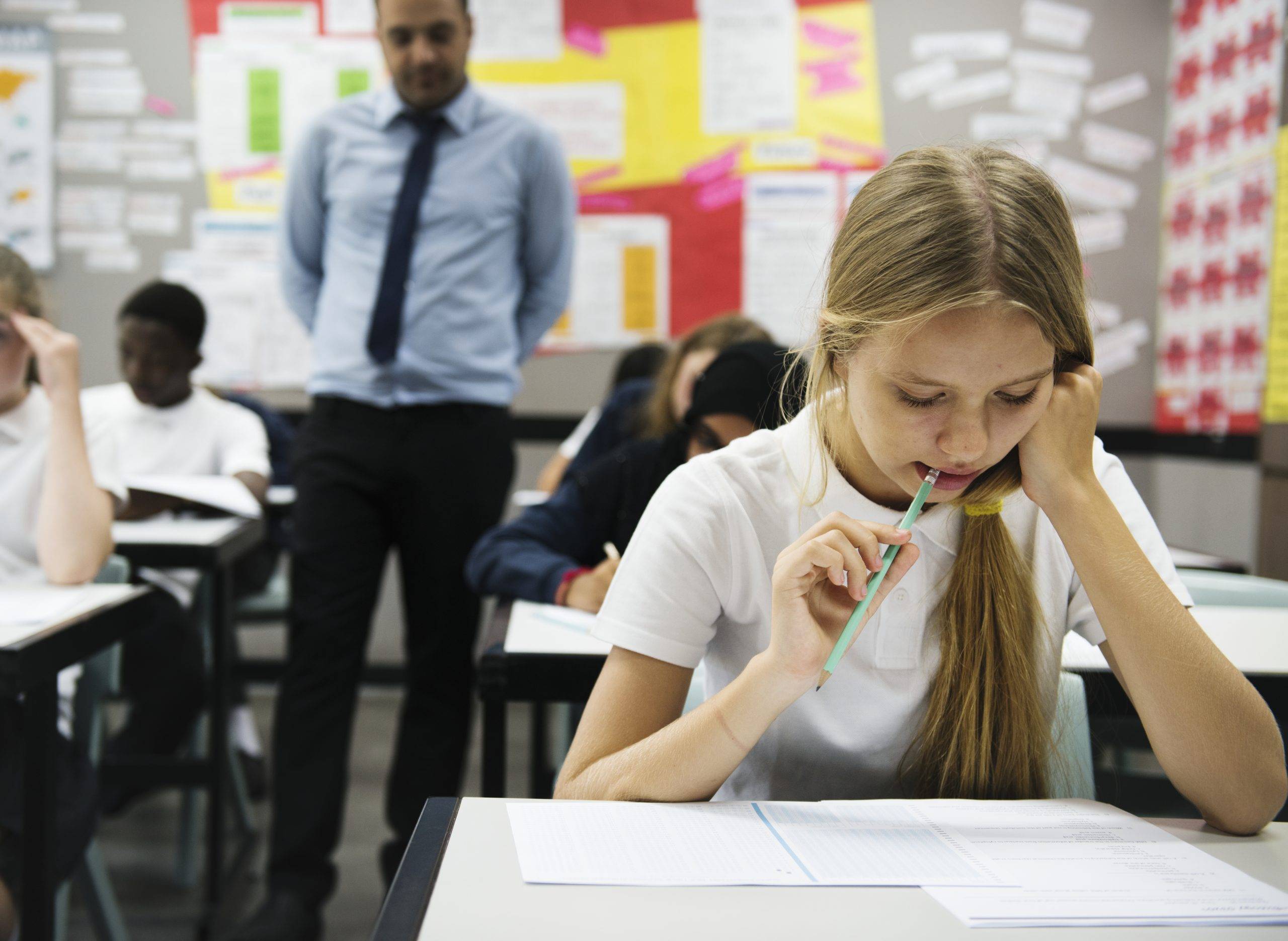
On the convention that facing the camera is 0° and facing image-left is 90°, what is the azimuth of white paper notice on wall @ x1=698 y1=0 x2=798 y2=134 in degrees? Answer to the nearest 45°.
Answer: approximately 0°

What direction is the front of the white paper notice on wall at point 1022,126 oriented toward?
toward the camera

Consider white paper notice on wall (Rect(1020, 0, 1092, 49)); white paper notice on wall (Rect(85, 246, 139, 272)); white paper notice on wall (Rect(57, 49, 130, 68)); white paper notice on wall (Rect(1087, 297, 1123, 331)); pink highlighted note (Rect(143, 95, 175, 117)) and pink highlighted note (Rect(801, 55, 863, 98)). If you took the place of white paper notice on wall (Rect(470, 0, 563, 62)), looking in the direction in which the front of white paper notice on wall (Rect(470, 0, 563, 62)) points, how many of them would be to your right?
3

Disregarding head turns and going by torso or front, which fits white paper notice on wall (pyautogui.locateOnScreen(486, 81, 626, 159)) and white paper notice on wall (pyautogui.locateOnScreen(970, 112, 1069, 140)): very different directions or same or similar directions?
same or similar directions

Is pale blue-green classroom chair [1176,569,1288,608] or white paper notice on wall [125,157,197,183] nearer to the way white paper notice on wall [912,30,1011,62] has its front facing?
the pale blue-green classroom chair

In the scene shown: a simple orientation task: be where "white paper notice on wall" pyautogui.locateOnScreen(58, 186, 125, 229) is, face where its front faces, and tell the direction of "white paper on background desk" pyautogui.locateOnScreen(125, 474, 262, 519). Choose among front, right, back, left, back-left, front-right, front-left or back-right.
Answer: front

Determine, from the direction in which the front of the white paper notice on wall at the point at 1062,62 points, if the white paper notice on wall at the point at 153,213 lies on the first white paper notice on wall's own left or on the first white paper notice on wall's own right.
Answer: on the first white paper notice on wall's own right

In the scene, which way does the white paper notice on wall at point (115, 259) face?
toward the camera

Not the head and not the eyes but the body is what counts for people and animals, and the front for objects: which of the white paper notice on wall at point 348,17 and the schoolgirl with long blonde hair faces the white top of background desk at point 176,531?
the white paper notice on wall

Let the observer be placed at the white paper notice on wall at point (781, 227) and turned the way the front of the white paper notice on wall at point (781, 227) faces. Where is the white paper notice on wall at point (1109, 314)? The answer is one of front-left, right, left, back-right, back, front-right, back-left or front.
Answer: left

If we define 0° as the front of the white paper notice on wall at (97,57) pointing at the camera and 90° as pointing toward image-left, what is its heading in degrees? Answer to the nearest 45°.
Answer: approximately 0°

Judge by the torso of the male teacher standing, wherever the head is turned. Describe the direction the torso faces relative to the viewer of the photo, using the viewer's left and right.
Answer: facing the viewer

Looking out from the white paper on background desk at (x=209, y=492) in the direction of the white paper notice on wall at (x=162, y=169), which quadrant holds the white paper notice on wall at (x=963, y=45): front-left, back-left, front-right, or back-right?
front-right

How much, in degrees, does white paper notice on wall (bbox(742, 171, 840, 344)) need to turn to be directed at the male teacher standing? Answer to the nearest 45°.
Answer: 0° — it already faces them

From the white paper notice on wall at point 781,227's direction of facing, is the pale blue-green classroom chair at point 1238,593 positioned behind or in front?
in front
